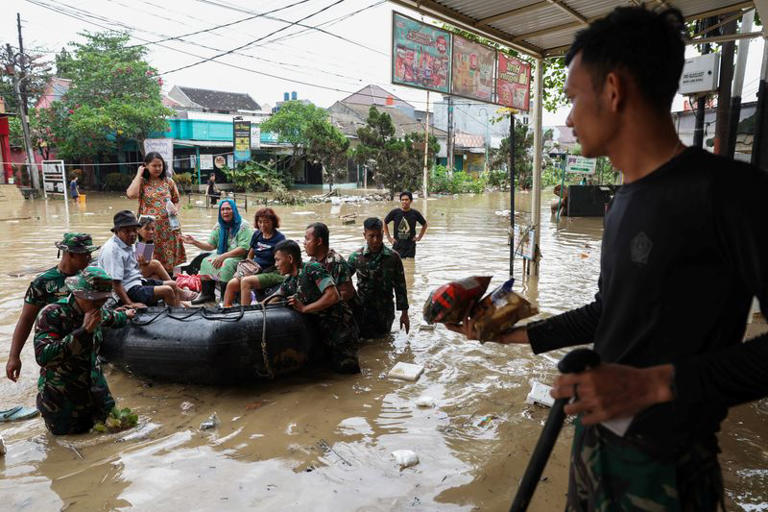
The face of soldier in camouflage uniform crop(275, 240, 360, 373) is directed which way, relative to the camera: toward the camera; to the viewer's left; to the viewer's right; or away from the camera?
to the viewer's left

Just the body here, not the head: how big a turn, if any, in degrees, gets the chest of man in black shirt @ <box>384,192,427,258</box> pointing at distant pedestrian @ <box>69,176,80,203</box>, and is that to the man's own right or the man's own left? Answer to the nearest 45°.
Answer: approximately 135° to the man's own right

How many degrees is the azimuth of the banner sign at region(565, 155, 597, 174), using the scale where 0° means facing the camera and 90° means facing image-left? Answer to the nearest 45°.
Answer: approximately 0°

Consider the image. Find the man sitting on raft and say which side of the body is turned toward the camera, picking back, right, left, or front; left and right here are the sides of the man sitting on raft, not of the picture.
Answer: right

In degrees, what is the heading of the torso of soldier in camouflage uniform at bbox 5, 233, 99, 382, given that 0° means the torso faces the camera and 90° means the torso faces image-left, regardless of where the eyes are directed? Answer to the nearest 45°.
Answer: approximately 270°

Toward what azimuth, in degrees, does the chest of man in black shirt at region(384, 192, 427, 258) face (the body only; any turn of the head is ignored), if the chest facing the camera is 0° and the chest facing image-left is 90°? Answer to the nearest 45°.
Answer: approximately 0°

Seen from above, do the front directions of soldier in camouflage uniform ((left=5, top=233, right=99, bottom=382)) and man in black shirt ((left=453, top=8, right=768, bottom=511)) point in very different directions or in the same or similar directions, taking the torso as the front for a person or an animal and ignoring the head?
very different directions

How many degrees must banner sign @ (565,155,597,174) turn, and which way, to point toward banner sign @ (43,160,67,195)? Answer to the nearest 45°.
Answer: approximately 90° to its right

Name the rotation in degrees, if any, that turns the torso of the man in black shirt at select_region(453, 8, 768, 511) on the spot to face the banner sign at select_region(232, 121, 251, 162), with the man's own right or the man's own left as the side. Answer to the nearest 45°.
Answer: approximately 90° to the man's own right

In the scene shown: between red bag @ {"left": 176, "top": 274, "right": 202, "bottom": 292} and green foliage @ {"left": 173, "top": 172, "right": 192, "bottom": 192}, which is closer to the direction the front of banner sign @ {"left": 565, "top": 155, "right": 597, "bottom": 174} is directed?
the red bag

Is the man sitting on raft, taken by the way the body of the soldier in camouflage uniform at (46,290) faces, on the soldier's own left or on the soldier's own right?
on the soldier's own left

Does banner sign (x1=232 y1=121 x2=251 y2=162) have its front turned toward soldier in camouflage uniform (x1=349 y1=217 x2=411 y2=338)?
yes

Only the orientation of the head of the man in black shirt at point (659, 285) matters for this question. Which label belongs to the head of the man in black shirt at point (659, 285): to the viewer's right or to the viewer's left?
to the viewer's left
